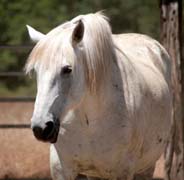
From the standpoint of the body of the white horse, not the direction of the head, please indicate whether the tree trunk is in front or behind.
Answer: behind

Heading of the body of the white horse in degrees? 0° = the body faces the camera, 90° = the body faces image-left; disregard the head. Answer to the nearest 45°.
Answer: approximately 45°
